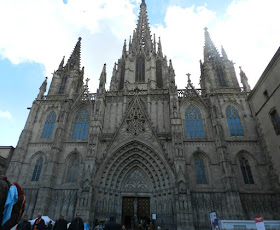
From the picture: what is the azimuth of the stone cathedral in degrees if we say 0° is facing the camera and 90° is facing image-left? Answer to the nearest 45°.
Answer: approximately 0°
